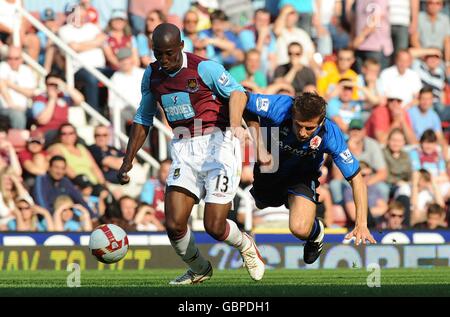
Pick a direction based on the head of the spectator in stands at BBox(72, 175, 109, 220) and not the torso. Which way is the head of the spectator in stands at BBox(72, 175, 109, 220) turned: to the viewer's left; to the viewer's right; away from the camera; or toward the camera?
toward the camera

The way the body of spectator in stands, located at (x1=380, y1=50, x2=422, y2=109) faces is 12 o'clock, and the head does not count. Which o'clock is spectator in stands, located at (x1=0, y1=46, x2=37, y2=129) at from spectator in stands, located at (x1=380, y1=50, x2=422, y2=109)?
spectator in stands, located at (x1=0, y1=46, x2=37, y2=129) is roughly at 2 o'clock from spectator in stands, located at (x1=380, y1=50, x2=422, y2=109).

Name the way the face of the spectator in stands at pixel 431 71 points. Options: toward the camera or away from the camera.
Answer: toward the camera

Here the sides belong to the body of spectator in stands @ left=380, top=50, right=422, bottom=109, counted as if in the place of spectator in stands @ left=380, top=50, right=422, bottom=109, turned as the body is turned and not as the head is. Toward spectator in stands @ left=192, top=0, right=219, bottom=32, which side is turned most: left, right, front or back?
right

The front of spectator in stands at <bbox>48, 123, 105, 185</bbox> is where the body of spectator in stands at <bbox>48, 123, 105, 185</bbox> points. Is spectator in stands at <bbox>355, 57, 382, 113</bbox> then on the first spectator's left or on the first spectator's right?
on the first spectator's left

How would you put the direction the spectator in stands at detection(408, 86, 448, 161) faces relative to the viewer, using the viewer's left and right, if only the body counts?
facing the viewer

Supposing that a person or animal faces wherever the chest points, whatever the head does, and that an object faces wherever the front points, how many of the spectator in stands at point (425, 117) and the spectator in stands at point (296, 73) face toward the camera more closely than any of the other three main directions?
2

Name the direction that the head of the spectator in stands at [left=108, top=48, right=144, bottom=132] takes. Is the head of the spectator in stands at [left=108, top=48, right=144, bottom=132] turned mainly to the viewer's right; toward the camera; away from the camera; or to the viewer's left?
toward the camera

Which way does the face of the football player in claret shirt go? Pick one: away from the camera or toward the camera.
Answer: toward the camera

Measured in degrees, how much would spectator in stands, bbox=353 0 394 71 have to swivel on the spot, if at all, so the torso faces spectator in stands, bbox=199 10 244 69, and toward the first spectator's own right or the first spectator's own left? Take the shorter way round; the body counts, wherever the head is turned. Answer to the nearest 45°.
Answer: approximately 45° to the first spectator's own right

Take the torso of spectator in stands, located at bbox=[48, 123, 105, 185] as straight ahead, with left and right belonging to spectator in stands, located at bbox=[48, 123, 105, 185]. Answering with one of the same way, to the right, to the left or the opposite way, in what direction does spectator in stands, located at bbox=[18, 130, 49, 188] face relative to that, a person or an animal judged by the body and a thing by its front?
the same way

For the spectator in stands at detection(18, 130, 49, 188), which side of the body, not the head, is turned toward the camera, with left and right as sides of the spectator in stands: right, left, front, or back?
front

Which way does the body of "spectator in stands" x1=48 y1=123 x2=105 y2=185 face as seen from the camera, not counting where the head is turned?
toward the camera

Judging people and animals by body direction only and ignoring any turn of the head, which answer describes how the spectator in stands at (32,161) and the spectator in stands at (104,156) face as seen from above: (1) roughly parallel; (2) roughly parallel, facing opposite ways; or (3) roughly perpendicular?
roughly parallel
